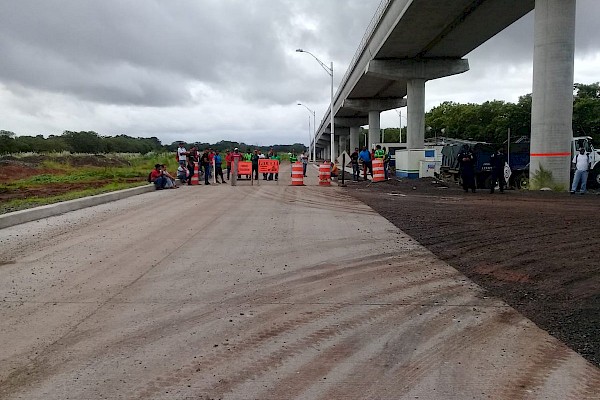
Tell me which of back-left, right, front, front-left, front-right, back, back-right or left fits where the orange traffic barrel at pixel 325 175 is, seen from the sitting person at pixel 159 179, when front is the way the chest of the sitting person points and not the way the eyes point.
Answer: front-left

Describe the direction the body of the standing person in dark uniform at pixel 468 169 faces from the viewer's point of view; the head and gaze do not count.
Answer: toward the camera

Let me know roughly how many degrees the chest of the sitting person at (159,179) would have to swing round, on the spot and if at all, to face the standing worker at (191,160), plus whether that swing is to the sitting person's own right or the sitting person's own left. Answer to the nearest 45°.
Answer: approximately 90° to the sitting person's own left

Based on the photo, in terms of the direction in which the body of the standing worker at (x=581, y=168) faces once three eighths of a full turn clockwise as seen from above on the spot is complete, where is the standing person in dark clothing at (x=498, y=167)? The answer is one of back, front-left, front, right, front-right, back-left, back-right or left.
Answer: front-left

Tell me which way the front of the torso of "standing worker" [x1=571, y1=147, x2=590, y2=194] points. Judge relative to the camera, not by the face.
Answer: toward the camera

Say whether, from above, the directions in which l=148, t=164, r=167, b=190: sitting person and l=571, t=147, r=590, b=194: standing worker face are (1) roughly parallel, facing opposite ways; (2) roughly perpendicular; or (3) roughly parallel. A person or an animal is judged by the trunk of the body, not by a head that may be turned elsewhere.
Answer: roughly perpendicular

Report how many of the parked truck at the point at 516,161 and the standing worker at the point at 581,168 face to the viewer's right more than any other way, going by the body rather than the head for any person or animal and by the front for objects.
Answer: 1

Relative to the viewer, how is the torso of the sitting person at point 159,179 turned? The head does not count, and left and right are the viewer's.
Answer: facing the viewer and to the right of the viewer

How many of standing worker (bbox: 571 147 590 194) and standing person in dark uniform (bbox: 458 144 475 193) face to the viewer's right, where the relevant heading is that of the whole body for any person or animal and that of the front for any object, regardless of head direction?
0

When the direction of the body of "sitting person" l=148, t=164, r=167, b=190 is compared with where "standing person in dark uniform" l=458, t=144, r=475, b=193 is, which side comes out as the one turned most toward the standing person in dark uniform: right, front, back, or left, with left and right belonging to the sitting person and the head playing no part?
front

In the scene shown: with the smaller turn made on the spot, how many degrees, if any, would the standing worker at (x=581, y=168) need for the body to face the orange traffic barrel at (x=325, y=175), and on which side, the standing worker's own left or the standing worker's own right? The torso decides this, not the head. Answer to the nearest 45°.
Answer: approximately 90° to the standing worker's own right

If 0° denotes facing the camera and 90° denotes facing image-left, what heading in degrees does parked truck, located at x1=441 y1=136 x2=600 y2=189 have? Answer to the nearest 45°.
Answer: approximately 270°

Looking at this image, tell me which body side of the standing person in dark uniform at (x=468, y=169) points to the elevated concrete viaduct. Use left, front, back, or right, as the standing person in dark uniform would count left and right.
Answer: back
